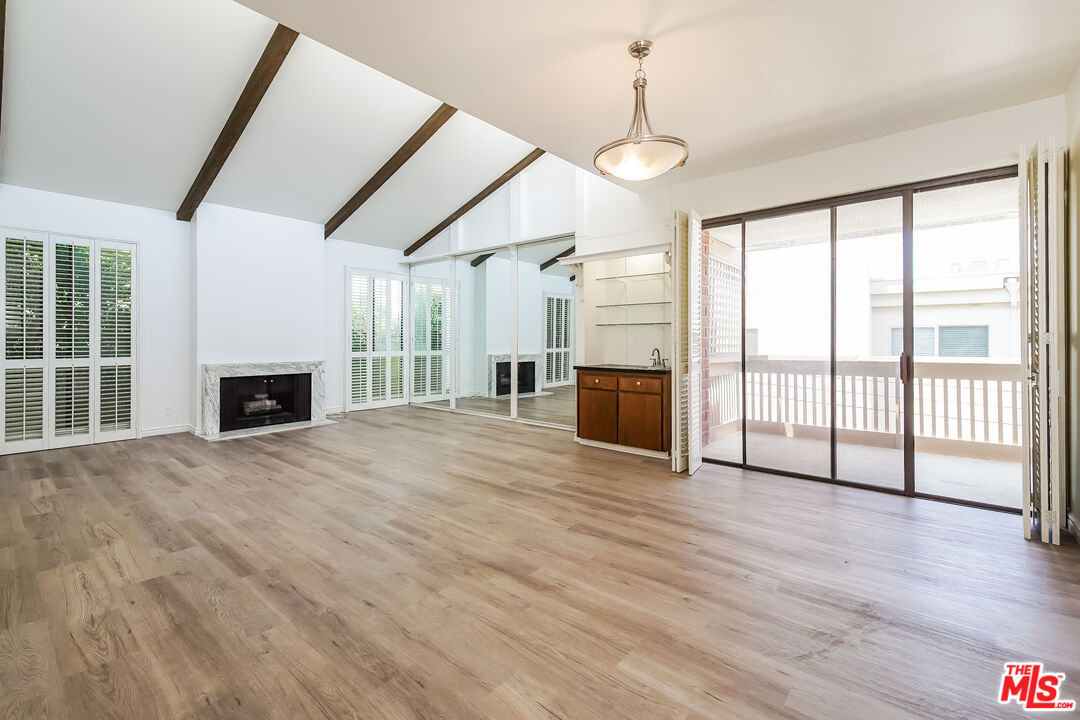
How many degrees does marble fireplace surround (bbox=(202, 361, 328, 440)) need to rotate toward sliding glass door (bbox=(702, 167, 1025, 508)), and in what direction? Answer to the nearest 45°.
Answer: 0° — it already faces it

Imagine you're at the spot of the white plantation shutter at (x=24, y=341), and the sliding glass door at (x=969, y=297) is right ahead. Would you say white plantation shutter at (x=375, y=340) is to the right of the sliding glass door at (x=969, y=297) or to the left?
left

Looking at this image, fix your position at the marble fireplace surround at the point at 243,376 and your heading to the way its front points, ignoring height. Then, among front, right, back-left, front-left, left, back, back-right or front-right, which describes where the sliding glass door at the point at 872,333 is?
front

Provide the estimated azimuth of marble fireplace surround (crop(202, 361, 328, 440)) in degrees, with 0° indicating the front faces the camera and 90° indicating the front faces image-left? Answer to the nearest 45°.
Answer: approximately 315°

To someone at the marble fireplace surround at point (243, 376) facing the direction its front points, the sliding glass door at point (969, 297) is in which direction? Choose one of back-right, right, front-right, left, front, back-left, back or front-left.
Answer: front

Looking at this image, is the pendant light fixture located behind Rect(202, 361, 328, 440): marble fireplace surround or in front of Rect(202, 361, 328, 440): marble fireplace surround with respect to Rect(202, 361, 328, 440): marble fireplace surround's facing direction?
in front

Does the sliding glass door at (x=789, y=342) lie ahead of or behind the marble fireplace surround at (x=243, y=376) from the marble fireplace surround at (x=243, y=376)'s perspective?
ahead

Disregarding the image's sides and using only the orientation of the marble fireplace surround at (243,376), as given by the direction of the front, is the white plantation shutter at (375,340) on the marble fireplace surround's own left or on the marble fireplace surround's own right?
on the marble fireplace surround's own left

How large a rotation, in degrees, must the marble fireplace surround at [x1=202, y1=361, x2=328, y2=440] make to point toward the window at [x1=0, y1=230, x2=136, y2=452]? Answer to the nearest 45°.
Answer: approximately 135° to its right

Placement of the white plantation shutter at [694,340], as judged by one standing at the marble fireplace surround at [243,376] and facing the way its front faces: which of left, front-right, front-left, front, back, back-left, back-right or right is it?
front

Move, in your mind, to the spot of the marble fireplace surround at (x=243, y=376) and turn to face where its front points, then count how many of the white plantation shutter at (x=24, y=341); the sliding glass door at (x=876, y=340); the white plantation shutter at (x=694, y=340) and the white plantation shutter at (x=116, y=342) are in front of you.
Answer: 2
